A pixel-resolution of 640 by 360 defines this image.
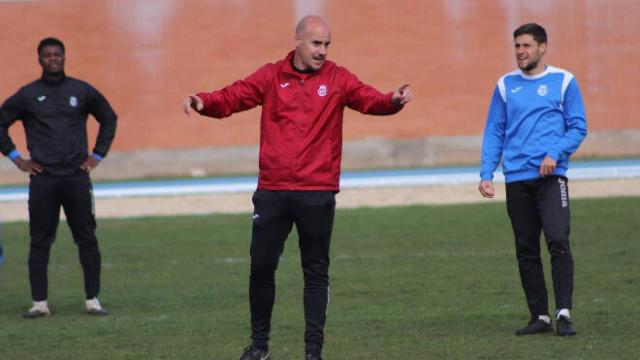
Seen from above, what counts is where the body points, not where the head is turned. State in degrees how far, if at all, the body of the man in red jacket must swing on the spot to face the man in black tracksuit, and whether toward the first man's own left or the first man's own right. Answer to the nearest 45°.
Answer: approximately 135° to the first man's own right

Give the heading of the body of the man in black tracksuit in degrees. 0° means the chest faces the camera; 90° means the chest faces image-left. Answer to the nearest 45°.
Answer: approximately 0°

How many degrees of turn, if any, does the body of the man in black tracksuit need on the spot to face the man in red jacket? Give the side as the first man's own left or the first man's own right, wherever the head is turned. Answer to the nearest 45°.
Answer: approximately 45° to the first man's own left

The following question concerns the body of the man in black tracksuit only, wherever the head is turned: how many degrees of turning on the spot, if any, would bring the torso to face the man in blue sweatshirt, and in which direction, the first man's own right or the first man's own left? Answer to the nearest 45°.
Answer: approximately 45° to the first man's own left

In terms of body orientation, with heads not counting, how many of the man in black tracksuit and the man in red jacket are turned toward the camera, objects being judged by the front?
2

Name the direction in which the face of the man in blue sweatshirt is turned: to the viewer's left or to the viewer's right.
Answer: to the viewer's left

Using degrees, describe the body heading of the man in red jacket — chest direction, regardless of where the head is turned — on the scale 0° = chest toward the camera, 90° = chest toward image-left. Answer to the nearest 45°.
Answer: approximately 0°
